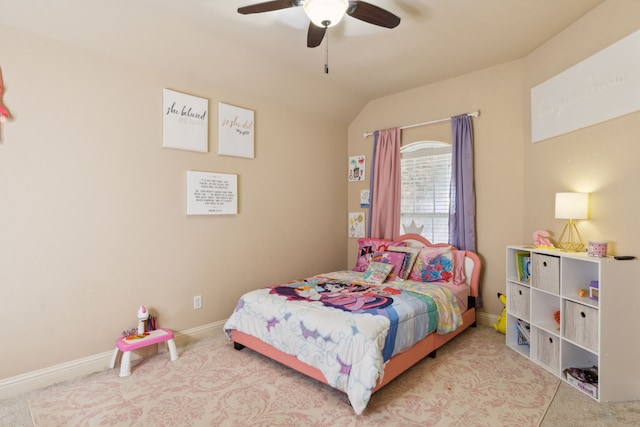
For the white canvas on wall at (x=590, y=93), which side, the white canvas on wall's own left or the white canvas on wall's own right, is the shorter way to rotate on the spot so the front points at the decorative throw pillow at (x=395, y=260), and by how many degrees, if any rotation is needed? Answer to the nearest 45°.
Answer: approximately 45° to the white canvas on wall's own right

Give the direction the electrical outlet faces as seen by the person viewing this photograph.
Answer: facing the viewer and to the right of the viewer

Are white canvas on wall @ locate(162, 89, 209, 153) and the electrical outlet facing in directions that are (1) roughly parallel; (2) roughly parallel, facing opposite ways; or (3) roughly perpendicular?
roughly parallel

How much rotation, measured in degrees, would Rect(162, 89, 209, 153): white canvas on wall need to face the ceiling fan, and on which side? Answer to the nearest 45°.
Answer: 0° — it already faces it

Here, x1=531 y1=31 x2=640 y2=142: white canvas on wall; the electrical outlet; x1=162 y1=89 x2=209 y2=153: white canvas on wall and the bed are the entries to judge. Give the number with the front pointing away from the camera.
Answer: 0

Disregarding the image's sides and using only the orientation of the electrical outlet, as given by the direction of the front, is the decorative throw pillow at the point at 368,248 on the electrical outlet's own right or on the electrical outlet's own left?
on the electrical outlet's own left

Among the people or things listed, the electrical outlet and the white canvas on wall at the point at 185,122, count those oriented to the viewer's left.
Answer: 0

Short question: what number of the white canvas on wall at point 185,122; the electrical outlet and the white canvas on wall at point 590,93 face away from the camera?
0

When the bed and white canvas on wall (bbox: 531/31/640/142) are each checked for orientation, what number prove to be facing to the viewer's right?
0

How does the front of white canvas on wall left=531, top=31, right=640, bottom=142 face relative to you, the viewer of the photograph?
facing the viewer and to the left of the viewer

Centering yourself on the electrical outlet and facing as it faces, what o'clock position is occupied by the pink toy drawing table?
The pink toy drawing table is roughly at 3 o'clock from the electrical outlet.

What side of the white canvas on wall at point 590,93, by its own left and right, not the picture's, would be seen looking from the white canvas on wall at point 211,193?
front
